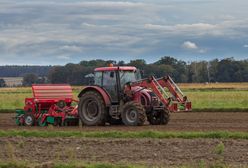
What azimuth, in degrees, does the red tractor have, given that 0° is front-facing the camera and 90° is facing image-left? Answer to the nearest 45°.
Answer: approximately 315°

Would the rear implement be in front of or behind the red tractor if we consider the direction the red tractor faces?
behind
